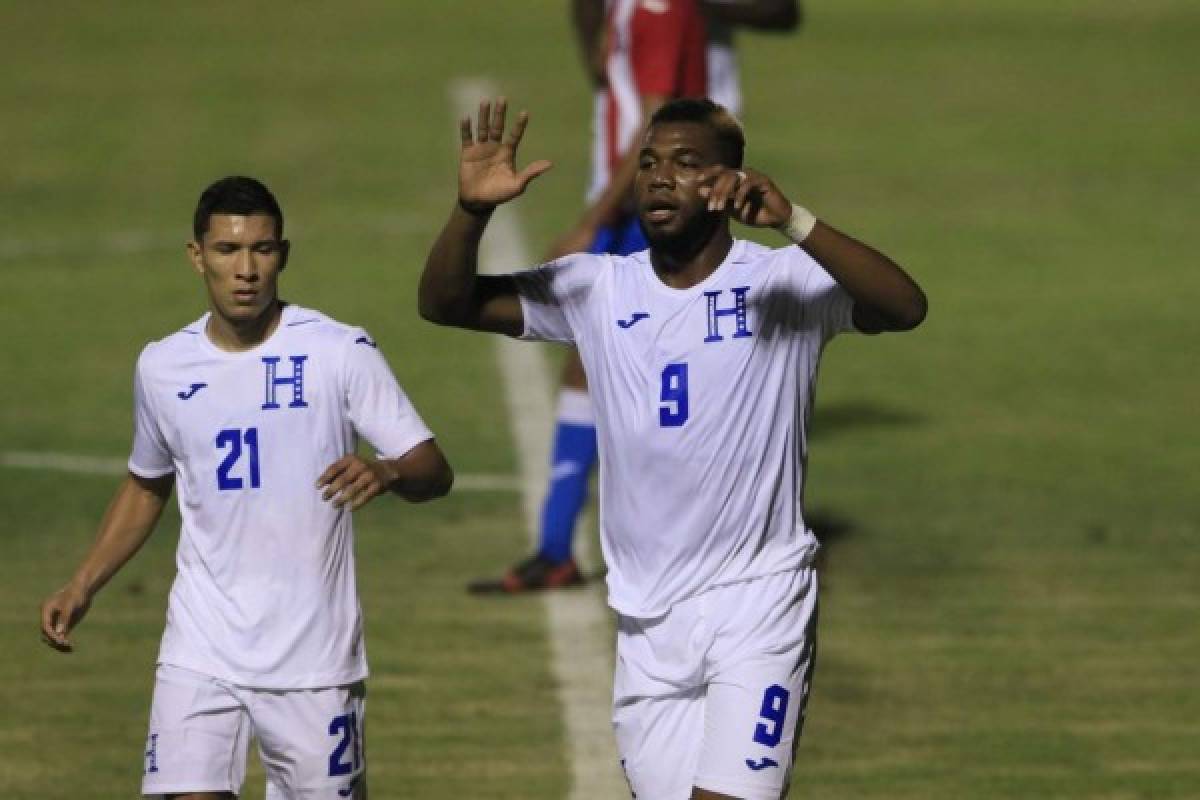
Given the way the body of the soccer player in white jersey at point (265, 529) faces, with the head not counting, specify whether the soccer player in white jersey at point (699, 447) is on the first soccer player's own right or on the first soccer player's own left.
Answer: on the first soccer player's own left

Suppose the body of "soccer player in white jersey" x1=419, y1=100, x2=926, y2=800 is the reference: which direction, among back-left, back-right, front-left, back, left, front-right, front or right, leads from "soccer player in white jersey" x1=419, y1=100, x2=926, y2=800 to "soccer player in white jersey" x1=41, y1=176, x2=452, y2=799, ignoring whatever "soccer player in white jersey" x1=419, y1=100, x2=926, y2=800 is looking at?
right

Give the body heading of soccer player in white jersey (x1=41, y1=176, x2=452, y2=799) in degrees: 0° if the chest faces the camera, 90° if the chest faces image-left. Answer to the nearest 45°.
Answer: approximately 0°

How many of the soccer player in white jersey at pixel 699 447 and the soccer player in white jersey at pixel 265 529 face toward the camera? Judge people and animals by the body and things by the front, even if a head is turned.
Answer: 2

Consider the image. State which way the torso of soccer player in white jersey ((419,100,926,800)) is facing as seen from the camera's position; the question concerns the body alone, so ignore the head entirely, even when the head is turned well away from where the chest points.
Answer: toward the camera
